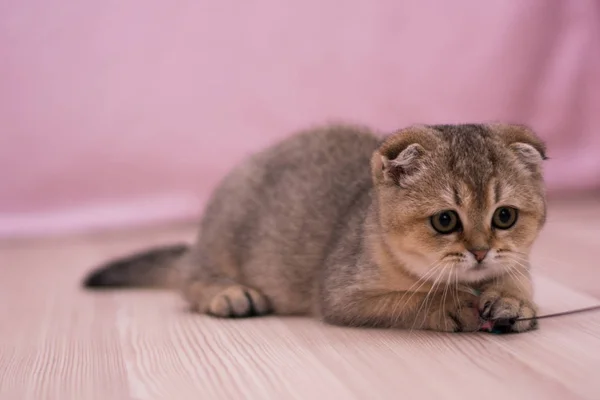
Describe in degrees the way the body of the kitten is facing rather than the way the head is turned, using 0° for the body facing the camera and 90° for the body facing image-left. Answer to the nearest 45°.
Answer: approximately 315°
